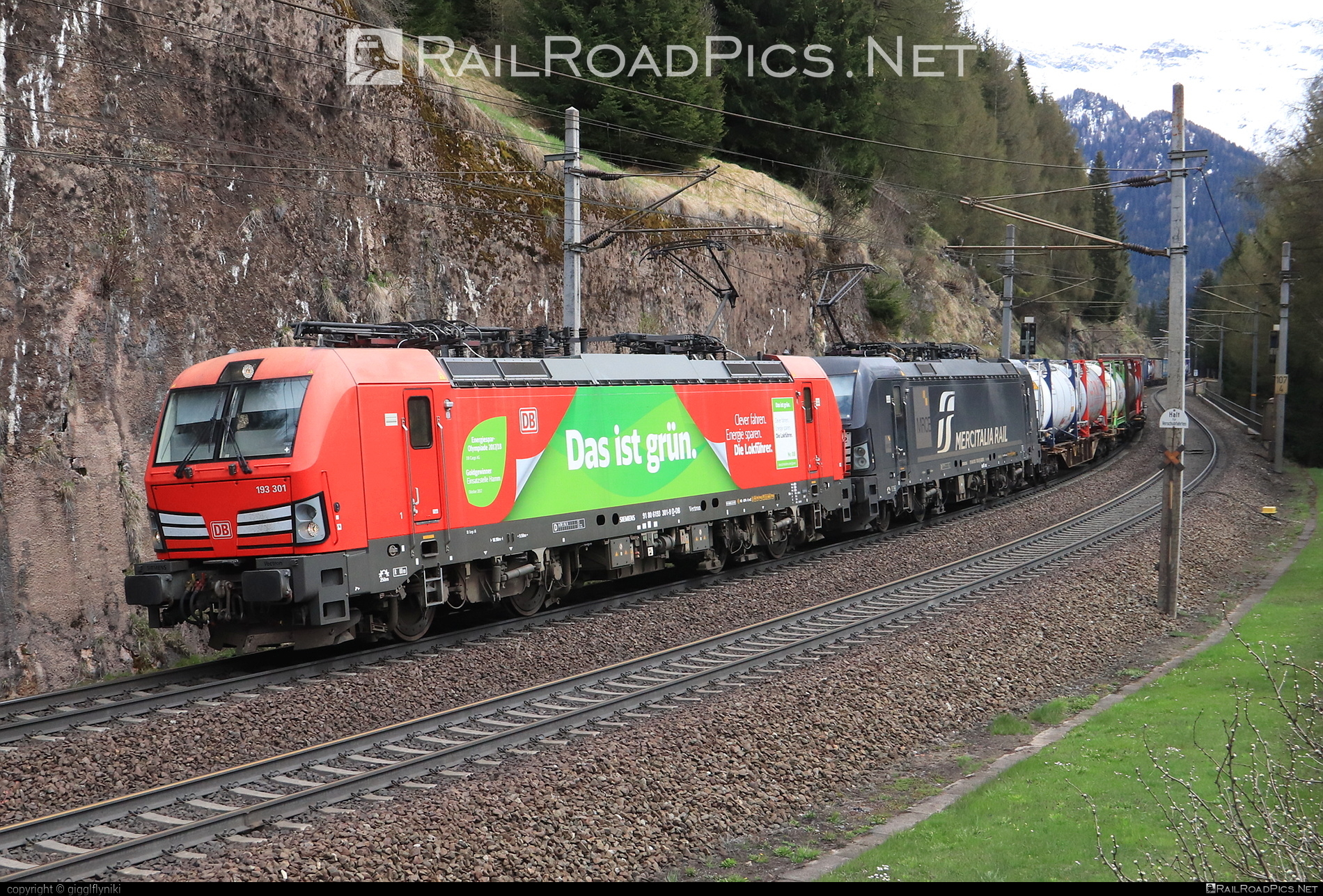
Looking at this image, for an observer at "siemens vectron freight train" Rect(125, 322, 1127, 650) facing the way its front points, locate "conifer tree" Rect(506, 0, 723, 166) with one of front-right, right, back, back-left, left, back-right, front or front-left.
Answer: back-right

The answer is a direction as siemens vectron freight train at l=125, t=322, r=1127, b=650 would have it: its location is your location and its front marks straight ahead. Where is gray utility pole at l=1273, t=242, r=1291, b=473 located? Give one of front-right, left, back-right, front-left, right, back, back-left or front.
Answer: back

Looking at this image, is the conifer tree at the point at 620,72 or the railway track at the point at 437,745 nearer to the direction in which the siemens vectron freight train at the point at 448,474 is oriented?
the railway track

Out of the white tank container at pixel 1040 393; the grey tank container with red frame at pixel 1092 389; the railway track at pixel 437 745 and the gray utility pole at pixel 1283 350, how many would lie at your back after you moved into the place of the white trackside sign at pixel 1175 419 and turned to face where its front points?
3

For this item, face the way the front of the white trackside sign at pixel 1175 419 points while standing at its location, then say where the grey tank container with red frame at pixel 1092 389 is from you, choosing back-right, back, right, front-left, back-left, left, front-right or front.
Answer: back

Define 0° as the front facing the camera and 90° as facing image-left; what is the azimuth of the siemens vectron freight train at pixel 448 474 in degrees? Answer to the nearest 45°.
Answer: approximately 45°

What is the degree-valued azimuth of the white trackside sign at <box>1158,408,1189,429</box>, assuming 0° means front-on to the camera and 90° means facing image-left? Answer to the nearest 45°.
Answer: approximately 0°

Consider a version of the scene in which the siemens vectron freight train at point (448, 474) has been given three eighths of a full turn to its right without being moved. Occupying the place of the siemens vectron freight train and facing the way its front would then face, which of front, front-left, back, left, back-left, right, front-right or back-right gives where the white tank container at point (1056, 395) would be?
front-right

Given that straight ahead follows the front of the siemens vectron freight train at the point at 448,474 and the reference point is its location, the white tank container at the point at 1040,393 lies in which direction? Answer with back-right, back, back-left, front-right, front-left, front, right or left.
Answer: back
